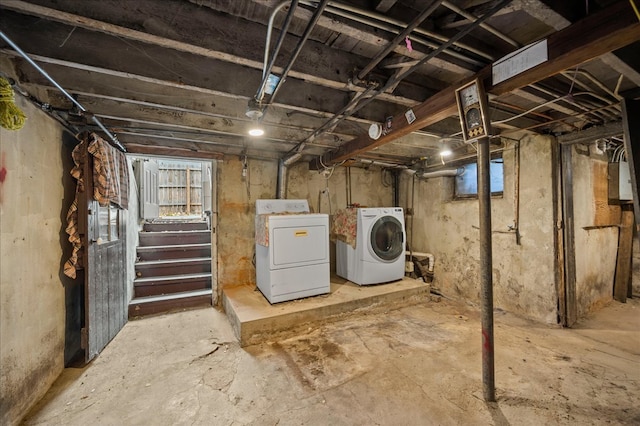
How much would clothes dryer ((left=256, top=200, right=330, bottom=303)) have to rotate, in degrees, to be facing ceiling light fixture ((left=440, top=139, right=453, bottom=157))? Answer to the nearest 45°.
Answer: approximately 45° to its left

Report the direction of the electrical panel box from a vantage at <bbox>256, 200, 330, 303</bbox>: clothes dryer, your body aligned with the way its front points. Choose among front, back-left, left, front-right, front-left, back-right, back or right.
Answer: front-left

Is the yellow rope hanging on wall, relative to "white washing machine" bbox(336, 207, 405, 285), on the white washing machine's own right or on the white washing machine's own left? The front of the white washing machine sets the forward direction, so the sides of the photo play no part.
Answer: on the white washing machine's own right

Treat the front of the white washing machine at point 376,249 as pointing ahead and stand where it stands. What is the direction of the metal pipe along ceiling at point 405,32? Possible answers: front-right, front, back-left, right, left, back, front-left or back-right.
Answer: front-right

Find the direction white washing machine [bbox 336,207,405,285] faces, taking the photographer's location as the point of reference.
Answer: facing the viewer and to the right of the viewer

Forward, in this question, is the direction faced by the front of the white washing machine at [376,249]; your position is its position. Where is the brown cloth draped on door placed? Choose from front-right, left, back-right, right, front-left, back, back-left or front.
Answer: right

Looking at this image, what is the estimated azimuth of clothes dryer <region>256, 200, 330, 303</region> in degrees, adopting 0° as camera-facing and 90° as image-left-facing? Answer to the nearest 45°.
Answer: approximately 315°

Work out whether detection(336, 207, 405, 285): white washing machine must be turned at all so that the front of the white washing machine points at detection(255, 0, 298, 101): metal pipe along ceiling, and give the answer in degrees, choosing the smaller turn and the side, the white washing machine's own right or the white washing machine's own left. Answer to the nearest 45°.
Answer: approximately 45° to the white washing machine's own right

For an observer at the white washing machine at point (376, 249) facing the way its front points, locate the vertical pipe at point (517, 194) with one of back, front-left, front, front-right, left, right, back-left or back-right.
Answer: front-left

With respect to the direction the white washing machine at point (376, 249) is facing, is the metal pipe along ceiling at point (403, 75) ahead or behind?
ahead

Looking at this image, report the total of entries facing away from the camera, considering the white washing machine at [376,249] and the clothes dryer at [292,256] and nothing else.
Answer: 0

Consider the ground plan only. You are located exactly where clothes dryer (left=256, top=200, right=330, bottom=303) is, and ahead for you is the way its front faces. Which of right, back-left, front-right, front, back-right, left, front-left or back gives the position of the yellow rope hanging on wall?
right
